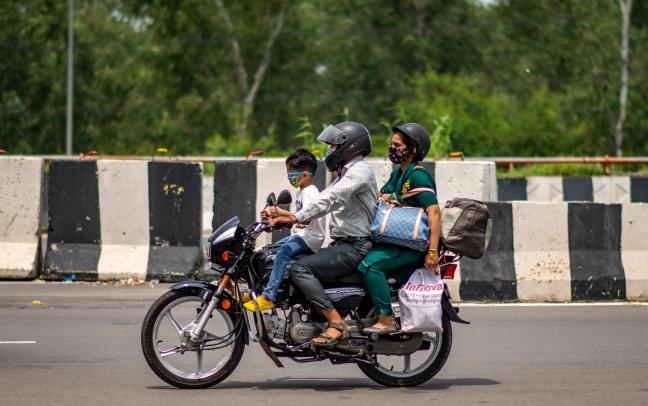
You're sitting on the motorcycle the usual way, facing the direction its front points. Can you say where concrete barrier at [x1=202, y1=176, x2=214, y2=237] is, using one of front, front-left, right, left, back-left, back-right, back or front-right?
right

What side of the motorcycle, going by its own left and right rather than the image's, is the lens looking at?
left

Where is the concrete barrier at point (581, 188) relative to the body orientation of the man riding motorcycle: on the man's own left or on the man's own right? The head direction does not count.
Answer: on the man's own right

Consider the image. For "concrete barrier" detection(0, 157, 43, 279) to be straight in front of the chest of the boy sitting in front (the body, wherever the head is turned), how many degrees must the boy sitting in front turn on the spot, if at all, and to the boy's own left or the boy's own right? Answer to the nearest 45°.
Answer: approximately 45° to the boy's own right

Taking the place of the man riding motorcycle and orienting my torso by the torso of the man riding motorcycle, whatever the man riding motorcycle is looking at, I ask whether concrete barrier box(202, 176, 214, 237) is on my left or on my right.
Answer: on my right

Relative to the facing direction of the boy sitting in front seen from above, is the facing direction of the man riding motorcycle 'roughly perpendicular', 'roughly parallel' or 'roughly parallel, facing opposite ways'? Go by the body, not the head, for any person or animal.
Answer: roughly parallel

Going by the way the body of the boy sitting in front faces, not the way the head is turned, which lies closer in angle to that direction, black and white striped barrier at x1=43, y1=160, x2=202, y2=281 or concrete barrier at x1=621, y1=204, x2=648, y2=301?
the black and white striped barrier

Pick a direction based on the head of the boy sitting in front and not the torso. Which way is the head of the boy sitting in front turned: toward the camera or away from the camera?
toward the camera

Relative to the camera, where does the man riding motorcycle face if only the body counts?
to the viewer's left

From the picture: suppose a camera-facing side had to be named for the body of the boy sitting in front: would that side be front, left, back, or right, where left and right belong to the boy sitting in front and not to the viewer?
left

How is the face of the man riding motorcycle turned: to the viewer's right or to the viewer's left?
to the viewer's left
